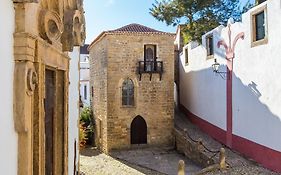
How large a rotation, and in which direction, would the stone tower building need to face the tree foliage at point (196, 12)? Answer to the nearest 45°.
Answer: approximately 135° to its left

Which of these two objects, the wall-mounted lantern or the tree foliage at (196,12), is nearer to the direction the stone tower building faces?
the wall-mounted lantern

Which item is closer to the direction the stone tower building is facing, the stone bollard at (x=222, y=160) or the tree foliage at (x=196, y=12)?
the stone bollard

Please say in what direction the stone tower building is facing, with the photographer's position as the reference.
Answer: facing the viewer

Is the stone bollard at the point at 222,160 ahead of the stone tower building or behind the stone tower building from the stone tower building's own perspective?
ahead

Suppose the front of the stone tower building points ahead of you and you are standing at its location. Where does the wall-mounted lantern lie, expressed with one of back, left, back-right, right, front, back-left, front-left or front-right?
front-left
